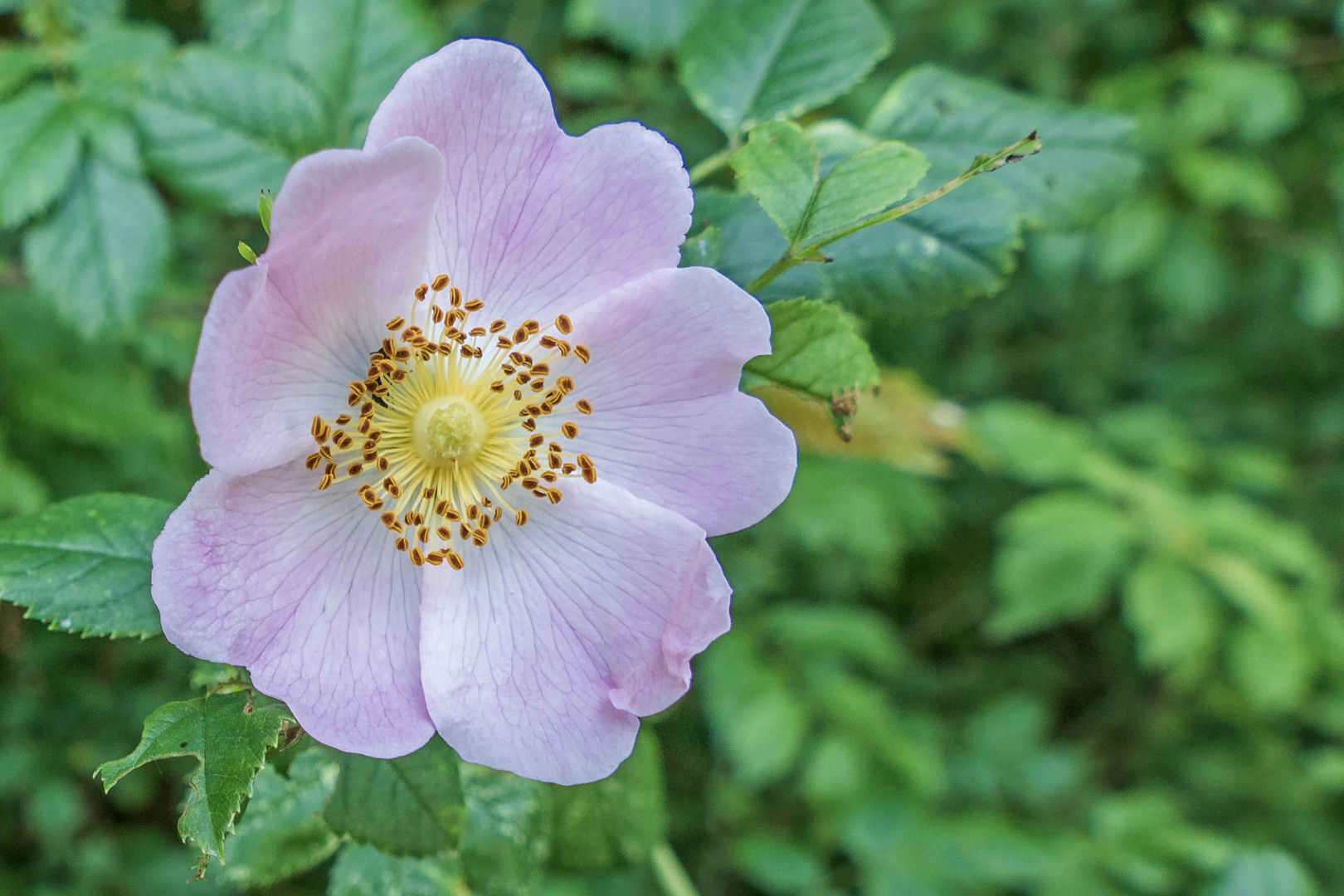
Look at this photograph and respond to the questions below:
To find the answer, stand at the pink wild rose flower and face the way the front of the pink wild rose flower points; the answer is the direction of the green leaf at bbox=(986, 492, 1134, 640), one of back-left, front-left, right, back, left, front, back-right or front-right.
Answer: back-left

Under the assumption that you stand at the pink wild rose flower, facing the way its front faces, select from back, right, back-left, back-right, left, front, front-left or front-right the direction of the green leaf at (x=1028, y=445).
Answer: back-left

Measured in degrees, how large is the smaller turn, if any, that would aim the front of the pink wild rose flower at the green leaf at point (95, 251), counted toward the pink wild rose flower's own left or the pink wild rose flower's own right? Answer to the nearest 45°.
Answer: approximately 135° to the pink wild rose flower's own right

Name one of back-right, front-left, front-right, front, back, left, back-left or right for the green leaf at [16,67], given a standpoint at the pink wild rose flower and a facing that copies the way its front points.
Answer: back-right

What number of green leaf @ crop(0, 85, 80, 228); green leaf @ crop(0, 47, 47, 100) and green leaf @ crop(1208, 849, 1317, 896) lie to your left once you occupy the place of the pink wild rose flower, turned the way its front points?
1

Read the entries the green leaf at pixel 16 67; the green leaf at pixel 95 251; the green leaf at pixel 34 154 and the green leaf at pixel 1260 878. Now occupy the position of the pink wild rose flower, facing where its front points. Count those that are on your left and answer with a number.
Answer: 1

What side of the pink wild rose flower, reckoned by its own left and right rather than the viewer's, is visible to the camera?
front

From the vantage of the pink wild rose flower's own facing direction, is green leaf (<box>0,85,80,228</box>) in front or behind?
behind
